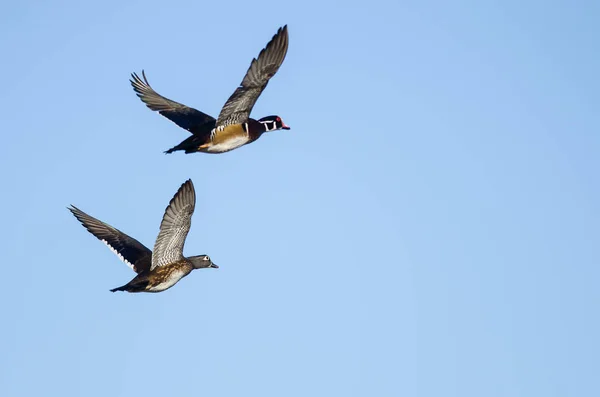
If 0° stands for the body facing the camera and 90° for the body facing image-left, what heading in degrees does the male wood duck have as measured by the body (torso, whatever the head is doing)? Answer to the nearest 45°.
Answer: approximately 270°

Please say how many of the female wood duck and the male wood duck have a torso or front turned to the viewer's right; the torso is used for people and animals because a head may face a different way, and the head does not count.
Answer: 2

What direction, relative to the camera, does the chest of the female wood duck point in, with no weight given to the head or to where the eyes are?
to the viewer's right
